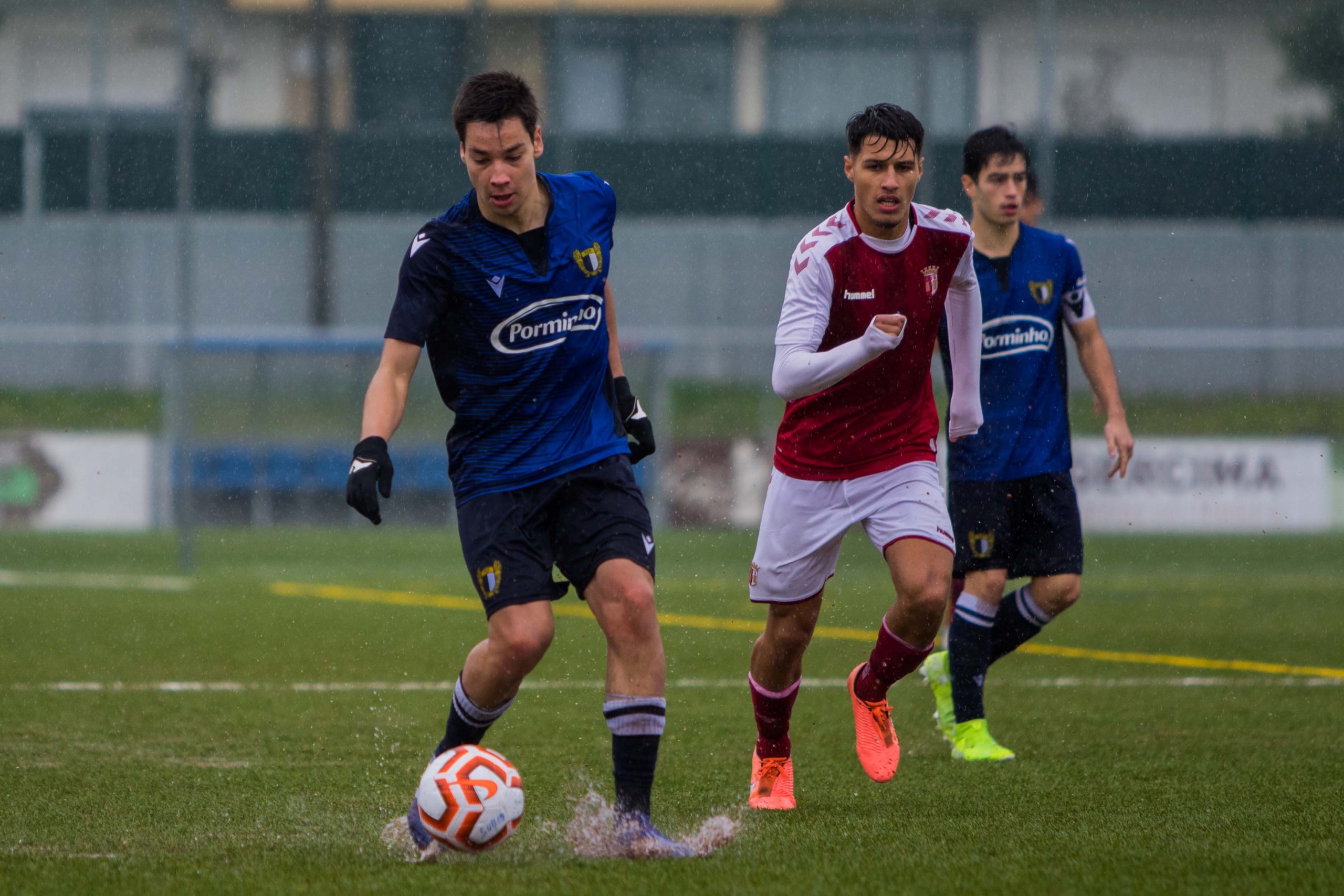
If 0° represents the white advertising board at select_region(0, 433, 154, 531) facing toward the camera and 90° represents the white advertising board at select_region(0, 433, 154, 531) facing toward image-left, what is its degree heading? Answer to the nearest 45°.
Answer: approximately 0°

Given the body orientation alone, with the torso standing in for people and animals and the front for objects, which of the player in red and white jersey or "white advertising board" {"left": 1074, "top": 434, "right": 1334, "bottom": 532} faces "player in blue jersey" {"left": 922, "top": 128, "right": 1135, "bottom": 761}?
the white advertising board

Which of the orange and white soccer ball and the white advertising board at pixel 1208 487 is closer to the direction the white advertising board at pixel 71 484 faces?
the orange and white soccer ball

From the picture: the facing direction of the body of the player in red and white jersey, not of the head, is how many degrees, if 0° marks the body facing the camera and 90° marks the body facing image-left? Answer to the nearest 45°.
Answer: approximately 0°

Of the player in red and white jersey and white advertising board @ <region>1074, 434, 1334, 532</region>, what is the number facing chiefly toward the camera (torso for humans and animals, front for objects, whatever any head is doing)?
2

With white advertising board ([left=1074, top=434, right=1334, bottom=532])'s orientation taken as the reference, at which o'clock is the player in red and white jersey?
The player in red and white jersey is roughly at 12 o'clock from the white advertising board.

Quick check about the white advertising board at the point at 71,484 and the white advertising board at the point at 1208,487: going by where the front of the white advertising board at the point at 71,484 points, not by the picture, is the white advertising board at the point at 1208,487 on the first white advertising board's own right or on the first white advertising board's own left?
on the first white advertising board's own left
